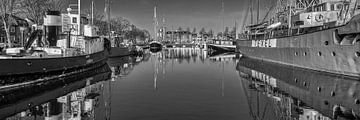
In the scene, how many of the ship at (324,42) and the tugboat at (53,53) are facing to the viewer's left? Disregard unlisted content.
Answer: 0

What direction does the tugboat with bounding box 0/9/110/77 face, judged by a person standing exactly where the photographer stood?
facing away from the viewer and to the right of the viewer
